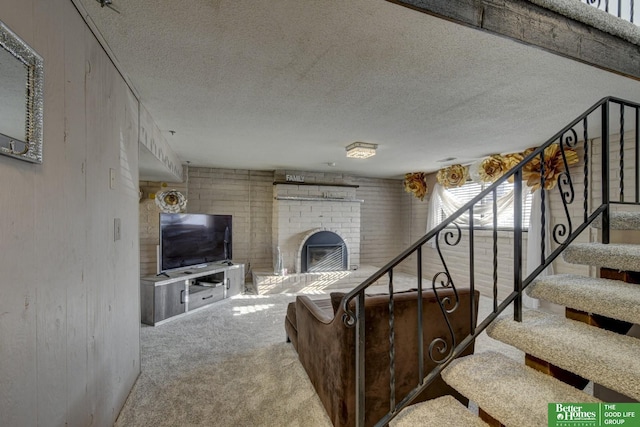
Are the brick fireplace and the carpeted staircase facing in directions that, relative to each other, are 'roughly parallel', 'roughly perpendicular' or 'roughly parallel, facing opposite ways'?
roughly perpendicular

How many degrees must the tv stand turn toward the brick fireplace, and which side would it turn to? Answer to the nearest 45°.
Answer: approximately 45° to its left

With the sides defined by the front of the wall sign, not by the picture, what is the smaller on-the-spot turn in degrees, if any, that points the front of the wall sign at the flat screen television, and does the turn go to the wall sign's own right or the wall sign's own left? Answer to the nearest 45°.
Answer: approximately 45° to the wall sign's own right

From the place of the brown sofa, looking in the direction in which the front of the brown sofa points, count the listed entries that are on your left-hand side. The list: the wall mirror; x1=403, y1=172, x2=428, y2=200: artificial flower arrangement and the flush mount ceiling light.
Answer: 1

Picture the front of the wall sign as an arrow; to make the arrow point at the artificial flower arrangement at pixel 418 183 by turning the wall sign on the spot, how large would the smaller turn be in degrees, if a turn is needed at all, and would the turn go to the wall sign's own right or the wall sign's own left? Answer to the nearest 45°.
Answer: approximately 90° to the wall sign's own left

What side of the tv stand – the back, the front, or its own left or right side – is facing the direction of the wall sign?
left

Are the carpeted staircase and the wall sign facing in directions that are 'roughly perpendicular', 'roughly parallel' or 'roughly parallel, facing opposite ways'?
roughly perpendicular

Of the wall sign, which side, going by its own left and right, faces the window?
left

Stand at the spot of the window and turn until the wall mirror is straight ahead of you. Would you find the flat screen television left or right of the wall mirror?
right

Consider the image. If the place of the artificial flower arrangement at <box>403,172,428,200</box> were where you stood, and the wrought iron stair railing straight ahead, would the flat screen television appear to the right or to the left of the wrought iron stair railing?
right

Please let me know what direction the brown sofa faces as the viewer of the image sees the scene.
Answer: facing away from the viewer and to the left of the viewer

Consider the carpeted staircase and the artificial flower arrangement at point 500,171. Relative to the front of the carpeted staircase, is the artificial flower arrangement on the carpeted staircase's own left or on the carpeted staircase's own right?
on the carpeted staircase's own right

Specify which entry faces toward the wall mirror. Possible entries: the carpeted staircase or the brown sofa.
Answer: the carpeted staircase
